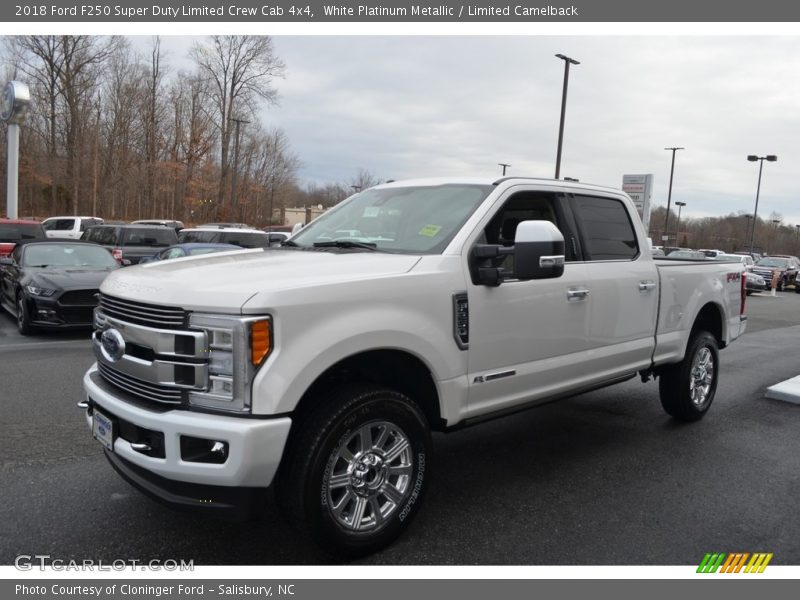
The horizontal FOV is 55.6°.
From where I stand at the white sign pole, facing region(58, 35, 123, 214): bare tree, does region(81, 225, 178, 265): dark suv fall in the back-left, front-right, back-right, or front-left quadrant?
back-right

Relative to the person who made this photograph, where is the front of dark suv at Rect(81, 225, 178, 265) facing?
facing away from the viewer and to the left of the viewer

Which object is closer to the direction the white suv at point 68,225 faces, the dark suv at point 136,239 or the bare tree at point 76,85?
the bare tree

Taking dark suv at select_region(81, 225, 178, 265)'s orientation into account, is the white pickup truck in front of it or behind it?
behind

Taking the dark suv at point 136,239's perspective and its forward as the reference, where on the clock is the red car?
The red car is roughly at 9 o'clock from the dark suv.

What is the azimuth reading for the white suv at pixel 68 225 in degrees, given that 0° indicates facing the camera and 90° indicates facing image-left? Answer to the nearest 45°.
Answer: approximately 135°

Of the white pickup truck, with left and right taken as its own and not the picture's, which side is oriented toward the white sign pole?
right

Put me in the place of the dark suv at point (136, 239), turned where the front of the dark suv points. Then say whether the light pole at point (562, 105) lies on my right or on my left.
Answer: on my right

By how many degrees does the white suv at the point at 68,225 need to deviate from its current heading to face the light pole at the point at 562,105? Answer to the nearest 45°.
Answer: approximately 180°
